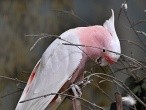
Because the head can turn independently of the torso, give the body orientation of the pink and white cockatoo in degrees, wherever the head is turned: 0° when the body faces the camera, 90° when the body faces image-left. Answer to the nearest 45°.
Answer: approximately 270°
